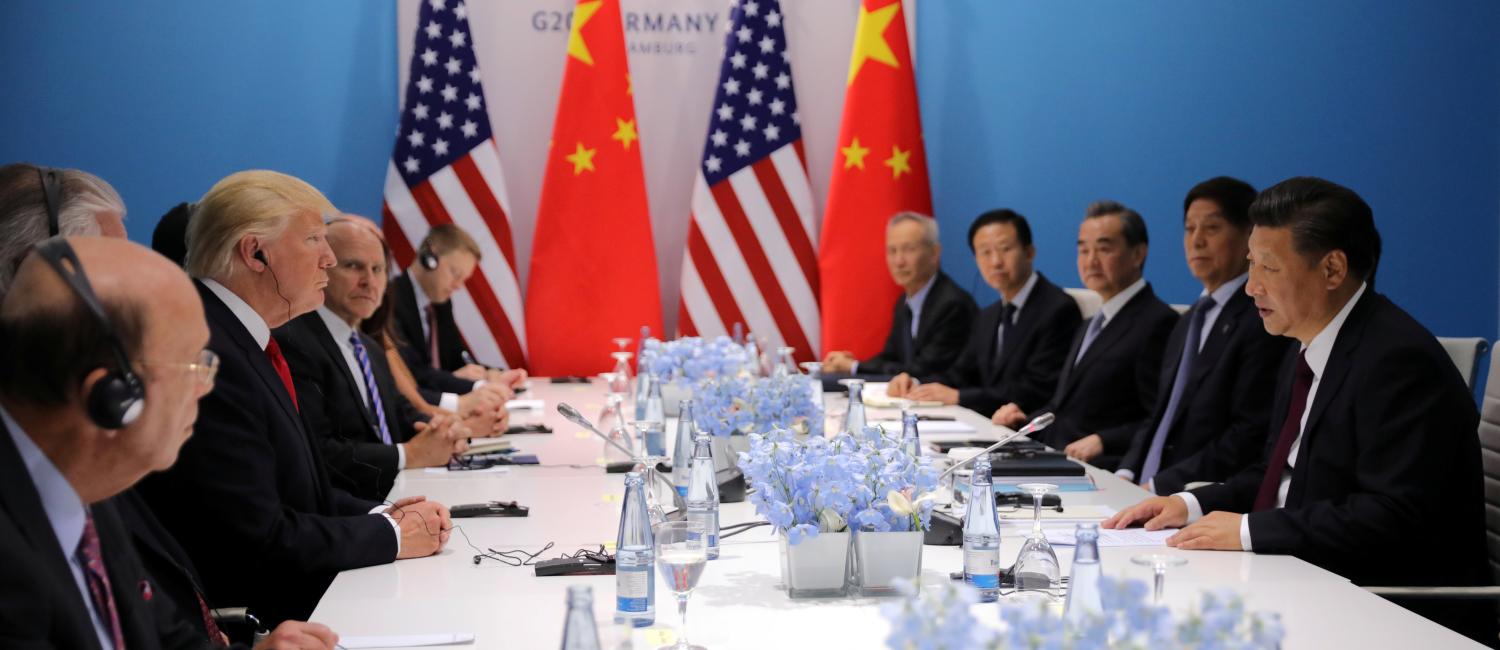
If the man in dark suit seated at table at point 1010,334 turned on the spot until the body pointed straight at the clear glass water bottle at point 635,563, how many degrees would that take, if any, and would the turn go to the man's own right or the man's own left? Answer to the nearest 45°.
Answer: approximately 45° to the man's own left

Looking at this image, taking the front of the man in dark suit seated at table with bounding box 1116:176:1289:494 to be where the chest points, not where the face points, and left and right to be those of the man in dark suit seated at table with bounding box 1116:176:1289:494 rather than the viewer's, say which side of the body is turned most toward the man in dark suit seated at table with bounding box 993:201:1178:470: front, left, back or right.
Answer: right

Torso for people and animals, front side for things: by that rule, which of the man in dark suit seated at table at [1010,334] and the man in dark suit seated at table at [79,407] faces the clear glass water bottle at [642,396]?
the man in dark suit seated at table at [1010,334]

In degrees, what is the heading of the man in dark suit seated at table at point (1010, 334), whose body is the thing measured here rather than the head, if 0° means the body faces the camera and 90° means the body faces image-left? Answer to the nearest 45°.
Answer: approximately 45°

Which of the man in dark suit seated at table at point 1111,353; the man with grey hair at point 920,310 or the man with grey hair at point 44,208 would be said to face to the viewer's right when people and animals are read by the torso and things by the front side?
the man with grey hair at point 44,208

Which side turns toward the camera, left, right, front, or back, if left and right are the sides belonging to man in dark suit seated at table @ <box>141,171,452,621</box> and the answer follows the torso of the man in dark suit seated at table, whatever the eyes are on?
right

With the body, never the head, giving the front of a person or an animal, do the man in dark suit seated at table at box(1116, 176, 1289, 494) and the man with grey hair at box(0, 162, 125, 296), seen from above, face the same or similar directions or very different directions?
very different directions

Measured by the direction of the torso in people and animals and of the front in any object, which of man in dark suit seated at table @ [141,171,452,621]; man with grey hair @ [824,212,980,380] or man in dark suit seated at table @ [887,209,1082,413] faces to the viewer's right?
man in dark suit seated at table @ [141,171,452,621]

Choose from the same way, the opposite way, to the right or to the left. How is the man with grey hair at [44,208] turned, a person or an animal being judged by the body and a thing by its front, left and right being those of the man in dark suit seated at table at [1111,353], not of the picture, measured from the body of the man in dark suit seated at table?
the opposite way

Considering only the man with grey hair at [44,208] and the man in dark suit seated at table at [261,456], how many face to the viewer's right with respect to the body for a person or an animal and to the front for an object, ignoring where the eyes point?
2

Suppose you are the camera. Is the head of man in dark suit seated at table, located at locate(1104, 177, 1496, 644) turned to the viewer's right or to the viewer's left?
to the viewer's left
